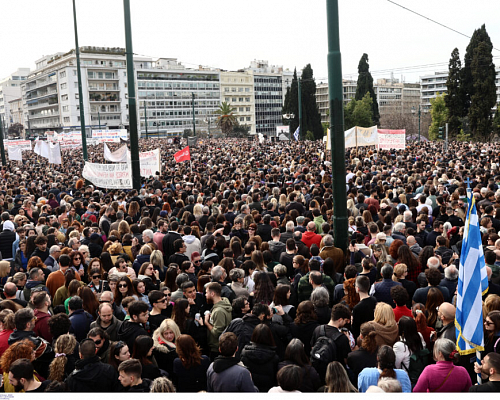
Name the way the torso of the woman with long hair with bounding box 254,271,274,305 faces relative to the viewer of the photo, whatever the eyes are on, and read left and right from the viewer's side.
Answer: facing away from the viewer

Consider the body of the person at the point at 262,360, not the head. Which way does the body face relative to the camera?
away from the camera

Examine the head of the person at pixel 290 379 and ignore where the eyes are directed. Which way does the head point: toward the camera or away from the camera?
away from the camera

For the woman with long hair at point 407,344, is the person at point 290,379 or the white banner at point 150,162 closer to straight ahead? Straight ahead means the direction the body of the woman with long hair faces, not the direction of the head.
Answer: the white banner

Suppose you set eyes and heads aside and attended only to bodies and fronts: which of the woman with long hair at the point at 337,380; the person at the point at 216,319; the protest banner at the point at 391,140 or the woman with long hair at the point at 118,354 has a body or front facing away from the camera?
the woman with long hair at the point at 337,380

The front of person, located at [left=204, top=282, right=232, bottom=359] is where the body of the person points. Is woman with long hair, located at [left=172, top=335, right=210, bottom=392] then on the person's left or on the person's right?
on the person's left

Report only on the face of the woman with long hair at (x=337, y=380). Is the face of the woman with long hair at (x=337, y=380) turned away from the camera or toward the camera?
away from the camera

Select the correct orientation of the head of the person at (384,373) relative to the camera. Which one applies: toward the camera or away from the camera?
away from the camera

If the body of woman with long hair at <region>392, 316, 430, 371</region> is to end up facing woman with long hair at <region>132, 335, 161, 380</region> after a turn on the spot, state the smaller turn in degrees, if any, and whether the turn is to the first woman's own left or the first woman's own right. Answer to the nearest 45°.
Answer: approximately 45° to the first woman's own left

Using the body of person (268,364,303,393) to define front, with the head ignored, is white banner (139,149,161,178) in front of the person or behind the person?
in front

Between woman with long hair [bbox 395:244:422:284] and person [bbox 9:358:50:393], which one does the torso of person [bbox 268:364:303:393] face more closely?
the woman with long hair

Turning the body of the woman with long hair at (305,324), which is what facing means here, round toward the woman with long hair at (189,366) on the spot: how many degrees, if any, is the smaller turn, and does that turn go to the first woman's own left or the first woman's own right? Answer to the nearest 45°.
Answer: approximately 135° to the first woman's own left

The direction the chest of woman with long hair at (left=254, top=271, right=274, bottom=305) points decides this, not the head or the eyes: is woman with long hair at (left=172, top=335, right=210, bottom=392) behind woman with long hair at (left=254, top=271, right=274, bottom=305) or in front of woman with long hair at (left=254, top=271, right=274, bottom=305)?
behind
